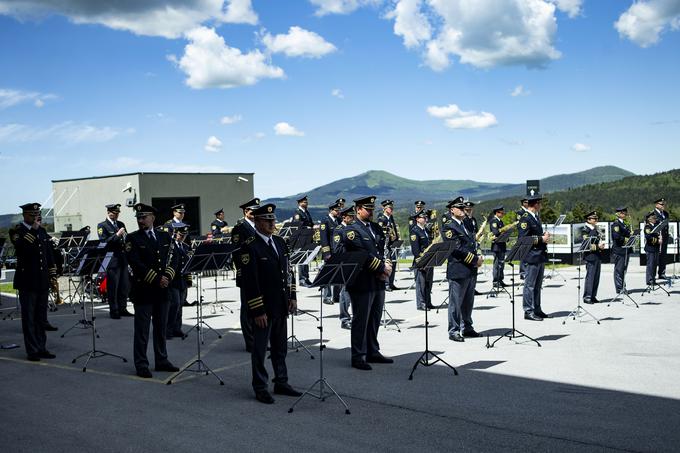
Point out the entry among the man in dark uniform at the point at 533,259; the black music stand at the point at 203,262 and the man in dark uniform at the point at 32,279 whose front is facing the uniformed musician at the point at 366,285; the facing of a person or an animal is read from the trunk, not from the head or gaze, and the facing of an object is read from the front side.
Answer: the man in dark uniform at the point at 32,279

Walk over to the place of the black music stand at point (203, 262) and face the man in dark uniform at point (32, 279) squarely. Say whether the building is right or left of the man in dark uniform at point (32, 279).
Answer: right

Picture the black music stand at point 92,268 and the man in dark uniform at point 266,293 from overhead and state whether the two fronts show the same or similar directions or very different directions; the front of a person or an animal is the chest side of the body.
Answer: very different directions

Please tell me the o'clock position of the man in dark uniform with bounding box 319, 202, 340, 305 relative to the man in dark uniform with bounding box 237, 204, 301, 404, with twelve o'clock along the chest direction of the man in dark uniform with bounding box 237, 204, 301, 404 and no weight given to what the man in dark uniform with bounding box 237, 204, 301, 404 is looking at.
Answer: the man in dark uniform with bounding box 319, 202, 340, 305 is roughly at 8 o'clock from the man in dark uniform with bounding box 237, 204, 301, 404.

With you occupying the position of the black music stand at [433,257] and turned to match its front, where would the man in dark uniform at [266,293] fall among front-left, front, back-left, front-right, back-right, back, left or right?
left

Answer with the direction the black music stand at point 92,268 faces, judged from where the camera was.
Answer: facing away from the viewer and to the left of the viewer

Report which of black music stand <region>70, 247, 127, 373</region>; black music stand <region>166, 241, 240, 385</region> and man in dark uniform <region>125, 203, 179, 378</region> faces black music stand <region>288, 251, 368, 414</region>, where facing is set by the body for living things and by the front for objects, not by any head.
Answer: the man in dark uniform

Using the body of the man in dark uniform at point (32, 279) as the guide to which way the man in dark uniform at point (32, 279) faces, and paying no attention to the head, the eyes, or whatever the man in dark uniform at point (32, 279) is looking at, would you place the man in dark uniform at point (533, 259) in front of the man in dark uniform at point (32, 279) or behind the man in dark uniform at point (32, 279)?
in front
